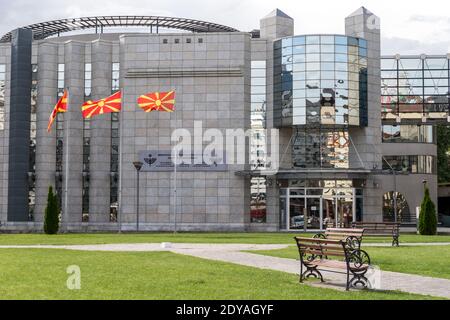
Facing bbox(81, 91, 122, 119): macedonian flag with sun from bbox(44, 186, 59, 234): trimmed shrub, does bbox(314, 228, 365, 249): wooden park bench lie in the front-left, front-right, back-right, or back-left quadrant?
front-right

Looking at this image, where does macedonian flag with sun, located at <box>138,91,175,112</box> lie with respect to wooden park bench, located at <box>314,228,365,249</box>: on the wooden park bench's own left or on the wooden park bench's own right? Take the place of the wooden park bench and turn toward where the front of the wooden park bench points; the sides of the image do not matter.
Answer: on the wooden park bench's own right

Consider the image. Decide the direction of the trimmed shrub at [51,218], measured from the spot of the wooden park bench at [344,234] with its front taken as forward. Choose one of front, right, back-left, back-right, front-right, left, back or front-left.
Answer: right

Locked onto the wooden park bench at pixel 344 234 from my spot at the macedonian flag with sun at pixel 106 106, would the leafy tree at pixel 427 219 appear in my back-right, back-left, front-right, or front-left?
front-left

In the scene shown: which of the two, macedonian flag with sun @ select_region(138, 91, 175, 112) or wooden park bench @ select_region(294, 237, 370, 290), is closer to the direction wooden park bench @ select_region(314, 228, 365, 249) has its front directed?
the wooden park bench
